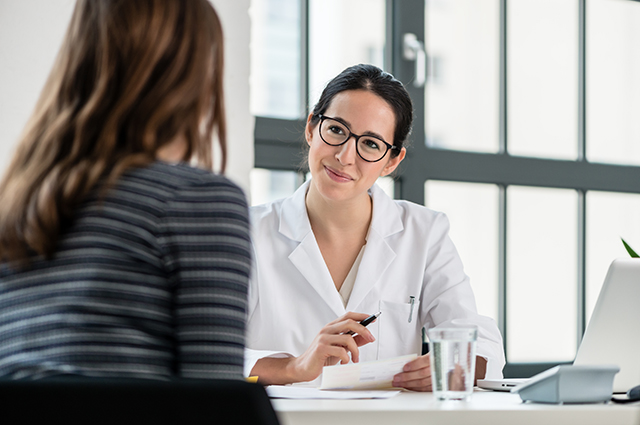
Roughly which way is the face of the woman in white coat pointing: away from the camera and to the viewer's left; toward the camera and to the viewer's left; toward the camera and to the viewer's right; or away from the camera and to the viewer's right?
toward the camera and to the viewer's left

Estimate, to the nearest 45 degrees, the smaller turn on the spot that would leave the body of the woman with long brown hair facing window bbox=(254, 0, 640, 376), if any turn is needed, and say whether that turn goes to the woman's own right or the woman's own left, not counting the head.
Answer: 0° — they already face it

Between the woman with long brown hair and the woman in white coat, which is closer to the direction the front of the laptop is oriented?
the woman in white coat

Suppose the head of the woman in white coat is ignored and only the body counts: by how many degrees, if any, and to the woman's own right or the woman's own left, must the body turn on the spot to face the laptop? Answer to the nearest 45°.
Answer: approximately 45° to the woman's own left

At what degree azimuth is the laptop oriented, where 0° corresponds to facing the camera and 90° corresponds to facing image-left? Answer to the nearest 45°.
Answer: approximately 135°

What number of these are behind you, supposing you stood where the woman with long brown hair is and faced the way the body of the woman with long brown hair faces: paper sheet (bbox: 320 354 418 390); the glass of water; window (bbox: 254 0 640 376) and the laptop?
0

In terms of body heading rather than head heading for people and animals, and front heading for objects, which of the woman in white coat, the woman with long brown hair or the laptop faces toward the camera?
the woman in white coat

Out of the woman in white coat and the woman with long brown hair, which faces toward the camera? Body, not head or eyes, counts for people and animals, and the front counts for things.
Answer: the woman in white coat

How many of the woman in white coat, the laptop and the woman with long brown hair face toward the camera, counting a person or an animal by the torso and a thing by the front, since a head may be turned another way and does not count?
1

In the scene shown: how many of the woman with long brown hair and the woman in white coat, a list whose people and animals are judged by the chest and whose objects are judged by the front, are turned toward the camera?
1

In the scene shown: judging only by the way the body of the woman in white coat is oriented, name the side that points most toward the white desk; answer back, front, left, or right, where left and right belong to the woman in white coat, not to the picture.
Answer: front

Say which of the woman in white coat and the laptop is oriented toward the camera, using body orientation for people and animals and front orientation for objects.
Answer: the woman in white coat

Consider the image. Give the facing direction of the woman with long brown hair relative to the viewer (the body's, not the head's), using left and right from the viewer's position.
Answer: facing away from the viewer and to the right of the viewer

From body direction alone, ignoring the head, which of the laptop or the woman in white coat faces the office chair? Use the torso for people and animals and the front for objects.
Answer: the woman in white coat

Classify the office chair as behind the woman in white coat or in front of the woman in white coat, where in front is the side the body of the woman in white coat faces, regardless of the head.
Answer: in front

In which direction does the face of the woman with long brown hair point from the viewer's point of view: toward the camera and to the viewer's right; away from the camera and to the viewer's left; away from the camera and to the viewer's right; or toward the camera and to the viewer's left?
away from the camera and to the viewer's right

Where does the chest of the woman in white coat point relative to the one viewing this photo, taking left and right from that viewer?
facing the viewer

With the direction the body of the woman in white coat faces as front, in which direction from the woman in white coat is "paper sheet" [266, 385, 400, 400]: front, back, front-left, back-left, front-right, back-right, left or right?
front
